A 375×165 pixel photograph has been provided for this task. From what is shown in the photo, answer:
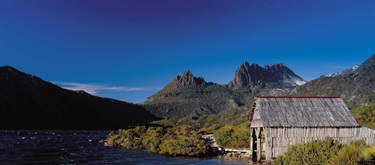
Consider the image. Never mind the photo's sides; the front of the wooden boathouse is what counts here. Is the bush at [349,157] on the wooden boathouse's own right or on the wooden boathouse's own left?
on the wooden boathouse's own left

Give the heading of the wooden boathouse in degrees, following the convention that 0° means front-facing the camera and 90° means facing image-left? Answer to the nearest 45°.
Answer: approximately 90°

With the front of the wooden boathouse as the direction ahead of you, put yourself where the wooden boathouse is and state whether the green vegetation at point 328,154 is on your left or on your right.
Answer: on your left
